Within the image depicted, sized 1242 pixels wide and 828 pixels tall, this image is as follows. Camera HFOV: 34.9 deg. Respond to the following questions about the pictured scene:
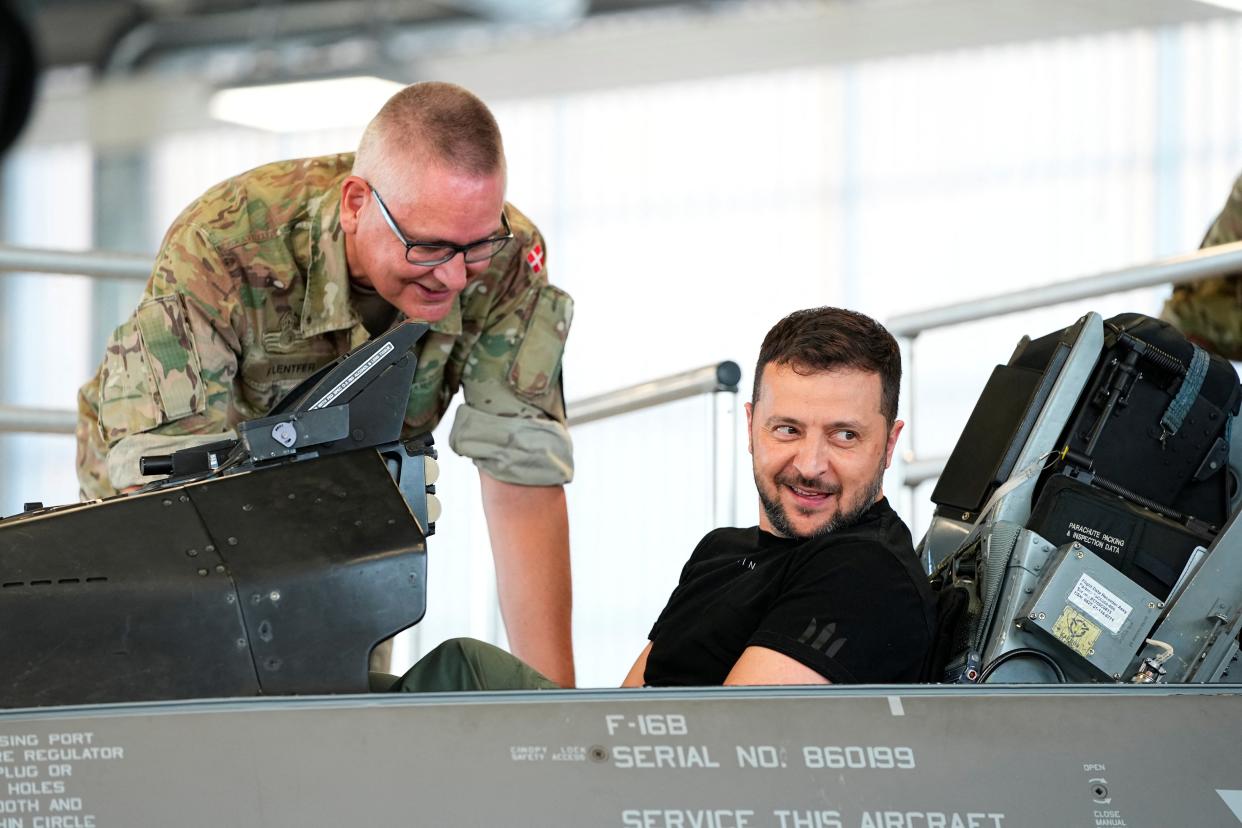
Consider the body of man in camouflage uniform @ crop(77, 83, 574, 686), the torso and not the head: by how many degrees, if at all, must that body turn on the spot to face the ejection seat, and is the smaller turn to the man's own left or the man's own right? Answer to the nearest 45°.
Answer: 0° — they already face it

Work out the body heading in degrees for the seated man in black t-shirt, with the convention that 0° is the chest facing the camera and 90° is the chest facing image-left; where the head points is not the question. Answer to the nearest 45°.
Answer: approximately 45°

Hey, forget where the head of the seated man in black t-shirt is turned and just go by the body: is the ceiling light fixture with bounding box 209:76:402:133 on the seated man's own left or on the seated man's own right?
on the seated man's own right

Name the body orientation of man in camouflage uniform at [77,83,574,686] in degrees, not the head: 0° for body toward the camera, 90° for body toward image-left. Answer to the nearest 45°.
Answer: approximately 315°

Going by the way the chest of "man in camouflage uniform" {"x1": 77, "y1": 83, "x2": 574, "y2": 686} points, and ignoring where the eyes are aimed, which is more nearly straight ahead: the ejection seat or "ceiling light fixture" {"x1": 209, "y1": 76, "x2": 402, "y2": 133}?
the ejection seat

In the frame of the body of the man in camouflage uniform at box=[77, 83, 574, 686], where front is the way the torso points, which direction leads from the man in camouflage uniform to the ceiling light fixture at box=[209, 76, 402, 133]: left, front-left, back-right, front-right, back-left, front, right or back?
back-left
